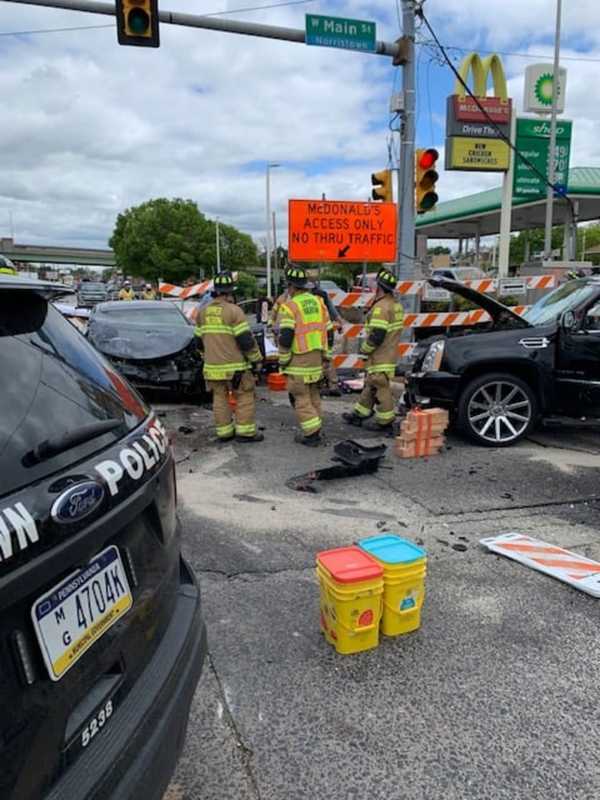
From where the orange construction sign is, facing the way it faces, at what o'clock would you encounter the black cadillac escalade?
The black cadillac escalade is roughly at 11 o'clock from the orange construction sign.

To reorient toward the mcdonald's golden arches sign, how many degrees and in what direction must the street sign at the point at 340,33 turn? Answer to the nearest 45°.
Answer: approximately 180°

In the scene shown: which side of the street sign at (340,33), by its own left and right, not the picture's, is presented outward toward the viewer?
front

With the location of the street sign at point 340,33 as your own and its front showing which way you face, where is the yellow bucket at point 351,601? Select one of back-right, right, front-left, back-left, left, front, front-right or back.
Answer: front

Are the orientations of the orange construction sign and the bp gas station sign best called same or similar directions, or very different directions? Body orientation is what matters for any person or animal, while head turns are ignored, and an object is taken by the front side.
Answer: same or similar directions

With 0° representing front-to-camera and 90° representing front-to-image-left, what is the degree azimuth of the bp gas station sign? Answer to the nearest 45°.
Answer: approximately 0°

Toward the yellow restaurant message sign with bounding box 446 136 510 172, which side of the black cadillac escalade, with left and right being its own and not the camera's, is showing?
right

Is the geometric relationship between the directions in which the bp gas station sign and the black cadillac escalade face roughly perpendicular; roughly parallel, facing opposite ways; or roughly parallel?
roughly perpendicular

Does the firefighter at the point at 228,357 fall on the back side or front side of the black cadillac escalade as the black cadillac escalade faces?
on the front side

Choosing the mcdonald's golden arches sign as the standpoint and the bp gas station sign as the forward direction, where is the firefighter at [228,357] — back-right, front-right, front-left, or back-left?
back-right

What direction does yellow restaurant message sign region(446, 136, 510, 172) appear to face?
toward the camera

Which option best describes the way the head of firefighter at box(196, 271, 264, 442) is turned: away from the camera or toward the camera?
away from the camera

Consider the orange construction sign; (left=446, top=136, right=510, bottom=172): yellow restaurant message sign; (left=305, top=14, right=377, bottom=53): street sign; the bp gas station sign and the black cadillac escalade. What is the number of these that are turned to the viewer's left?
1

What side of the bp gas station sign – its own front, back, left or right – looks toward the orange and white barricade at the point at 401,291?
front

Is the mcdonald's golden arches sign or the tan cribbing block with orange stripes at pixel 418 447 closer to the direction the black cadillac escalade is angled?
the tan cribbing block with orange stripes

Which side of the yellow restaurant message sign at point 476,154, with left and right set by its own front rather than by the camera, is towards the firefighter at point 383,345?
front

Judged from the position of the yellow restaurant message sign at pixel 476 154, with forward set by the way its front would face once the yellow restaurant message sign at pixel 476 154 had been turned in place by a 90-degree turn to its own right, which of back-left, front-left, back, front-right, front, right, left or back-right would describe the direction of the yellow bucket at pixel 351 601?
left

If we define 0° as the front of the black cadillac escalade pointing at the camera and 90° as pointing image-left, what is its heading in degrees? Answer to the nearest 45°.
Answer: approximately 90°
